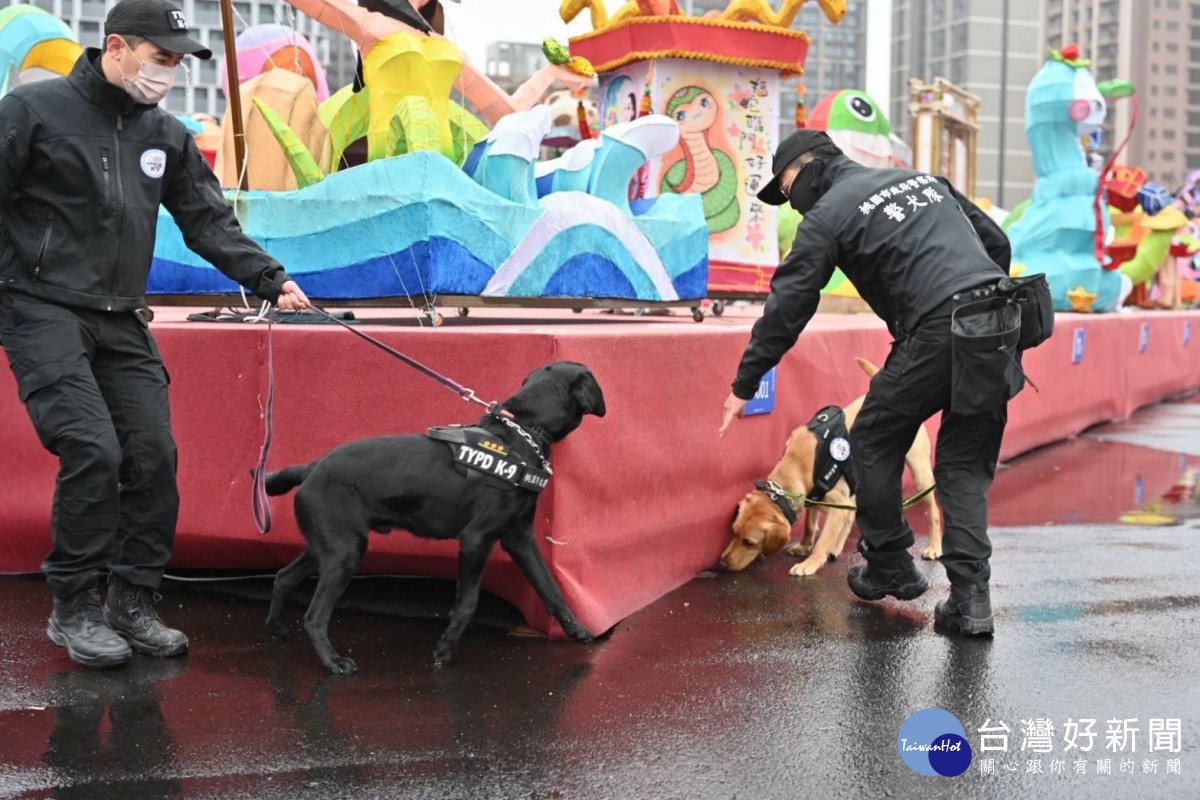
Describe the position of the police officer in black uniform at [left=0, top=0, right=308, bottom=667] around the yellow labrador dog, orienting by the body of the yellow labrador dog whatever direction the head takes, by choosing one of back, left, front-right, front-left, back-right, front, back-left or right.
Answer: front

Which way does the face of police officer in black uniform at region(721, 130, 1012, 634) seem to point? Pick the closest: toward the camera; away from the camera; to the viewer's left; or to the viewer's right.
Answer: to the viewer's left

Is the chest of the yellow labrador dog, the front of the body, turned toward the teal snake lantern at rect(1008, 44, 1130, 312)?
no

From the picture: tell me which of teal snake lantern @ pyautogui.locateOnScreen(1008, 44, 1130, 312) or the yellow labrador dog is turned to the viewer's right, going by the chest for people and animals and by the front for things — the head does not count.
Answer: the teal snake lantern

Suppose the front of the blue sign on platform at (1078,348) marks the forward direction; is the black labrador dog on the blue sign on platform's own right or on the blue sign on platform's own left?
on the blue sign on platform's own right

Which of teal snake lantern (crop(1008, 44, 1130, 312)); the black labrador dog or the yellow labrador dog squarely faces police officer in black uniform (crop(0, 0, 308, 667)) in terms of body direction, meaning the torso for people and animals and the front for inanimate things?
the yellow labrador dog

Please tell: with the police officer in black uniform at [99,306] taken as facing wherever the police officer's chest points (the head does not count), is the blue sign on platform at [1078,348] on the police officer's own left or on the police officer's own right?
on the police officer's own left

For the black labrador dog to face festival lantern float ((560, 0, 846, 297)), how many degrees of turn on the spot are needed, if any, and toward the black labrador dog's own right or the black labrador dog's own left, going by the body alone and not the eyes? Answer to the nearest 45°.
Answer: approximately 90° to the black labrador dog's own left

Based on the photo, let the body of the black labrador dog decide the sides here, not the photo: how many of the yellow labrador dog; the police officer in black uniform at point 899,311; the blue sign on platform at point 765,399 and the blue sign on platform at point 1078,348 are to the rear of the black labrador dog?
0

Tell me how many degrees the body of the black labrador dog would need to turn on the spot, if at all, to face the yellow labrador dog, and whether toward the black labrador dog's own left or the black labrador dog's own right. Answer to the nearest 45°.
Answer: approximately 45° to the black labrador dog's own left

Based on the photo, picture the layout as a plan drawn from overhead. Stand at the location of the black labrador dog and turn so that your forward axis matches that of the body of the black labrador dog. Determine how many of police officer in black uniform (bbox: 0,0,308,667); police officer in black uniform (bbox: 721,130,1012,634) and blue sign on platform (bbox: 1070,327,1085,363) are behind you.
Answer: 1

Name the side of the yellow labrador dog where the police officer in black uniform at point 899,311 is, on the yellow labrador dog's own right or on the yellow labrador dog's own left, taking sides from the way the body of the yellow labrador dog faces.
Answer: on the yellow labrador dog's own left

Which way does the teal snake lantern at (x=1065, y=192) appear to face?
to the viewer's right

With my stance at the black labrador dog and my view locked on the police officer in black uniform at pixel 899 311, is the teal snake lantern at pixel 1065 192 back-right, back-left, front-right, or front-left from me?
front-left

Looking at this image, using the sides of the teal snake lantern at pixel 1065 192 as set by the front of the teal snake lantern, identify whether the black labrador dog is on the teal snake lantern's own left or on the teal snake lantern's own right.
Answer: on the teal snake lantern's own right

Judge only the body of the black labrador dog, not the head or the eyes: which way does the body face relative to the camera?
to the viewer's right

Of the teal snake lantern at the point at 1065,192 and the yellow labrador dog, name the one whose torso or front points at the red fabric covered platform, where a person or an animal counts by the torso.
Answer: the yellow labrador dog
